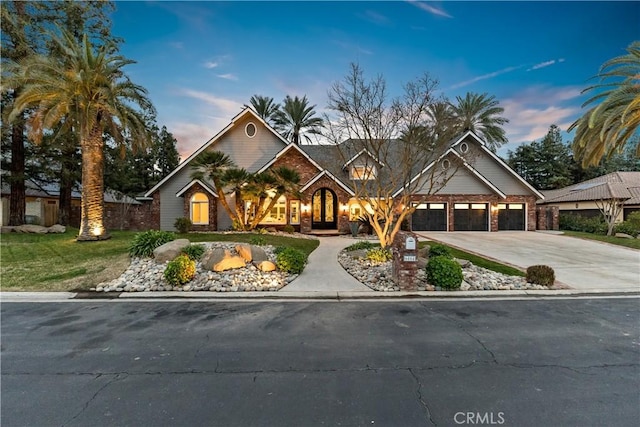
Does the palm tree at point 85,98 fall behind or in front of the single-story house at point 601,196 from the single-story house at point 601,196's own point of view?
in front

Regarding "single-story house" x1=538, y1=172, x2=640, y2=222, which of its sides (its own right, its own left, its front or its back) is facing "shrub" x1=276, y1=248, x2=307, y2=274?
front

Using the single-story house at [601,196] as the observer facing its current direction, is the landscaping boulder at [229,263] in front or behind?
in front

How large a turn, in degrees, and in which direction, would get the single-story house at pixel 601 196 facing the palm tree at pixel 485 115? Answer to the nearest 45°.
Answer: approximately 90° to its right

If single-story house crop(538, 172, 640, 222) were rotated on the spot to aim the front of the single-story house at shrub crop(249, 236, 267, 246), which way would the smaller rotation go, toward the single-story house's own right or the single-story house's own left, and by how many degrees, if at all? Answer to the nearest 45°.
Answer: approximately 45° to the single-story house's own right

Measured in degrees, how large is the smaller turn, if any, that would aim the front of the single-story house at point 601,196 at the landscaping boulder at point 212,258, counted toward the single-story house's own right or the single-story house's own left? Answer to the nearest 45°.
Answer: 0° — it already faces it

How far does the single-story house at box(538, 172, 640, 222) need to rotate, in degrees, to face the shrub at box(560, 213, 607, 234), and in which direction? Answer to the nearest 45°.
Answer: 0° — it already faces it

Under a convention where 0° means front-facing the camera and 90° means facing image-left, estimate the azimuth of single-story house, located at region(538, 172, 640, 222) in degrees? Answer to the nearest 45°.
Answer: approximately 0°

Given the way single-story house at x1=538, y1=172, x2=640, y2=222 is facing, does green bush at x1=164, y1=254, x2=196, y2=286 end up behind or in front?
in front

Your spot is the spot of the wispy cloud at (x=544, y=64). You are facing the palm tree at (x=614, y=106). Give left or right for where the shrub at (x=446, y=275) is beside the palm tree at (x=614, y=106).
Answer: right
